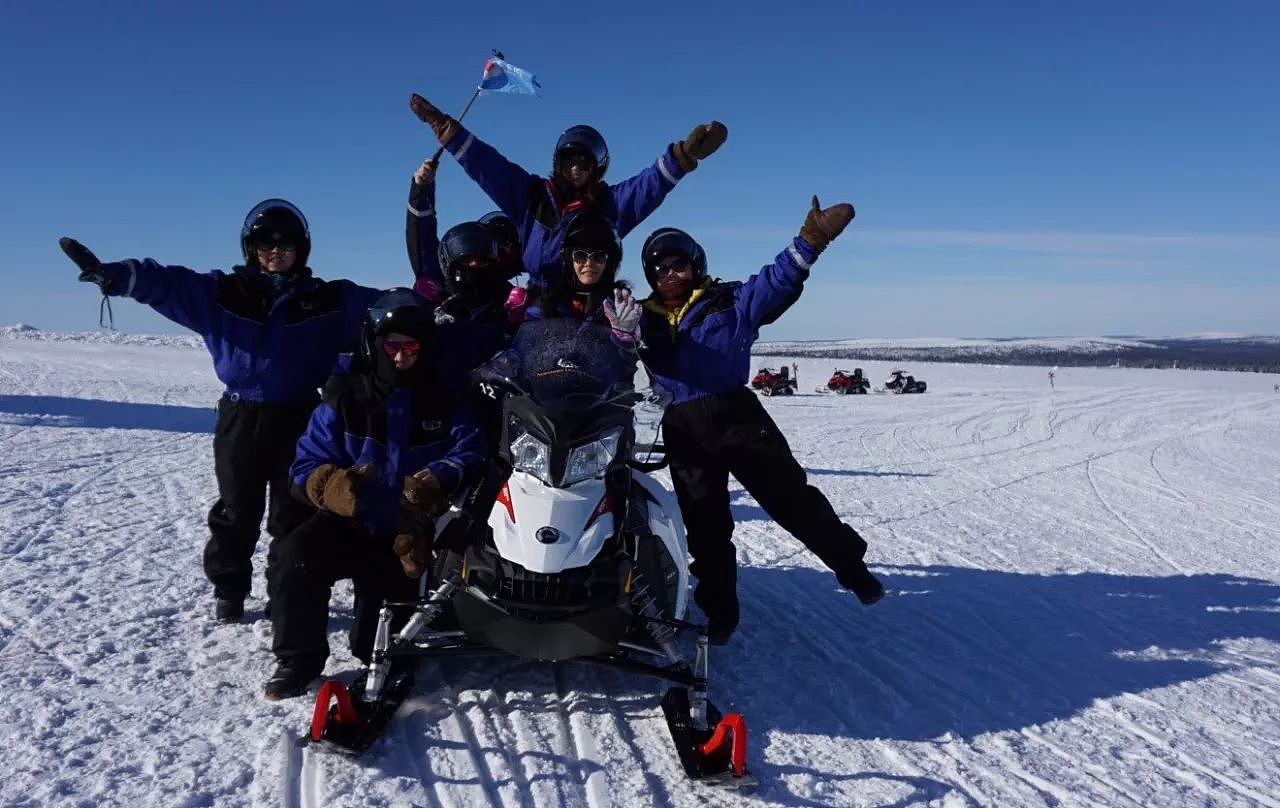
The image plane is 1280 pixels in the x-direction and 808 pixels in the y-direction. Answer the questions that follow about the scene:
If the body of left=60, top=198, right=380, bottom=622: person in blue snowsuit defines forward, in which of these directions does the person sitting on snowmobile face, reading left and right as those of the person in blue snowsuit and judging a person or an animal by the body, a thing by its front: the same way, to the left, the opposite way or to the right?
the same way

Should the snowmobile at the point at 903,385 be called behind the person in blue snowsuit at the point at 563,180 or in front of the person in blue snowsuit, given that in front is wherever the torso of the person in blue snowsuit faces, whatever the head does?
behind

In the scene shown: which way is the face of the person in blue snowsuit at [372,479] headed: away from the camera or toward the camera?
toward the camera

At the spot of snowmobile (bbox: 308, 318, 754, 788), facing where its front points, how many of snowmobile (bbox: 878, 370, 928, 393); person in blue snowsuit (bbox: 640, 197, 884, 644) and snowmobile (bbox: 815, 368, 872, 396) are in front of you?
0

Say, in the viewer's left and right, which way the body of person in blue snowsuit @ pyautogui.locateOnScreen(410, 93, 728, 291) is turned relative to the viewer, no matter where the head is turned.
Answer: facing the viewer

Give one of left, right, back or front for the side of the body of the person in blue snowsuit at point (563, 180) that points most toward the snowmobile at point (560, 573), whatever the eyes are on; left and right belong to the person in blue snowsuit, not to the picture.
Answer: front

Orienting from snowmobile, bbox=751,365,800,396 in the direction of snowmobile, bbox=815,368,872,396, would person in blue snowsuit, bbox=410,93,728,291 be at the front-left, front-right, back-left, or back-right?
back-right

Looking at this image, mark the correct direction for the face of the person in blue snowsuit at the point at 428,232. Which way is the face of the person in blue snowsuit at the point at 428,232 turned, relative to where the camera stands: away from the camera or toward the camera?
toward the camera

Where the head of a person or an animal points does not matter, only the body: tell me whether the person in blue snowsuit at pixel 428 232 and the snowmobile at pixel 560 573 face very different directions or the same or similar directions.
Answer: same or similar directions

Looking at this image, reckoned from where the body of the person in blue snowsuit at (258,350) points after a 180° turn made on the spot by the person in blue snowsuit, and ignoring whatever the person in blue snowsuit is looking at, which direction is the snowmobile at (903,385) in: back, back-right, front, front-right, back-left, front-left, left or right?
front-right

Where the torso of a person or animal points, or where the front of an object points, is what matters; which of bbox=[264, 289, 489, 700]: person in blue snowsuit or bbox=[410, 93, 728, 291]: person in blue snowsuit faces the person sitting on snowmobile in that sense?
bbox=[410, 93, 728, 291]: person in blue snowsuit

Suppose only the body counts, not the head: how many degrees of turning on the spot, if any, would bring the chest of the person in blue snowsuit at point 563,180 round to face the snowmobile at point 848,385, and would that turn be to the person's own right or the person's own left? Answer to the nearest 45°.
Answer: approximately 180°

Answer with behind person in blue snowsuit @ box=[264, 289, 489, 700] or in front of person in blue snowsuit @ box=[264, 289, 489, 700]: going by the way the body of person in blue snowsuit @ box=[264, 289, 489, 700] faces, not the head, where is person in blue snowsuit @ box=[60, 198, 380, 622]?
behind

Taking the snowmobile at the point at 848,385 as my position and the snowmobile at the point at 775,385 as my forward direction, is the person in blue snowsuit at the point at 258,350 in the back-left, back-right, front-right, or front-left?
front-left

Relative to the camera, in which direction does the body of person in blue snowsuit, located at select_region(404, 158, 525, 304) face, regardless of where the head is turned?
toward the camera

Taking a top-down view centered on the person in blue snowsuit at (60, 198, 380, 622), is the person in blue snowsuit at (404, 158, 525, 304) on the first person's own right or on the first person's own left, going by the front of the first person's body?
on the first person's own left

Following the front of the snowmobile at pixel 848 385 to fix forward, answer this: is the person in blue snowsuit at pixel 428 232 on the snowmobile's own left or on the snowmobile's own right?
on the snowmobile's own left

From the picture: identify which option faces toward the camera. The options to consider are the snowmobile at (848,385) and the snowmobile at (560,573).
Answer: the snowmobile at (560,573)

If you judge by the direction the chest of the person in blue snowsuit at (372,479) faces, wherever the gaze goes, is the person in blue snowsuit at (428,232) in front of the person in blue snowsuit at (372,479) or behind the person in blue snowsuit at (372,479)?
behind

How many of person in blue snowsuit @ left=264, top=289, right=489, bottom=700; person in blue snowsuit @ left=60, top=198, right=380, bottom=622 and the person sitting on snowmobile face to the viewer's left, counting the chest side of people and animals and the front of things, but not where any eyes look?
0

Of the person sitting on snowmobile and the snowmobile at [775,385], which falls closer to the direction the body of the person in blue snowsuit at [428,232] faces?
the person sitting on snowmobile
